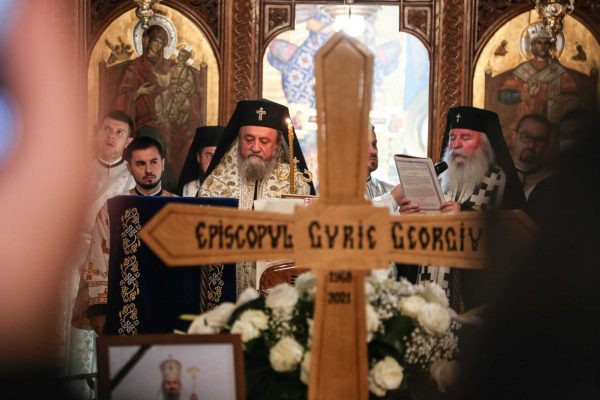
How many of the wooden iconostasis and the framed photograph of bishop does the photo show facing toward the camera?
2

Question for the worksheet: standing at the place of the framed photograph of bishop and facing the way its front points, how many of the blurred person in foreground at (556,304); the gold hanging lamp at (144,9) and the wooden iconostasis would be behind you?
2

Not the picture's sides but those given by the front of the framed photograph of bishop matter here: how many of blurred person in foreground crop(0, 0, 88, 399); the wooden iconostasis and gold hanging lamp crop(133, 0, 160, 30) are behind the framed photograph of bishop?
2

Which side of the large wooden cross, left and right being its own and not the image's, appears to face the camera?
front

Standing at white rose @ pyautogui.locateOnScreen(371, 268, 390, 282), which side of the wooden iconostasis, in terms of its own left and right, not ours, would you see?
front

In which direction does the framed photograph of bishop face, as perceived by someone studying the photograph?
facing the viewer

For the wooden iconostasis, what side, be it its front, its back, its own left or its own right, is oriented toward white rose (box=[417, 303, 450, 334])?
front

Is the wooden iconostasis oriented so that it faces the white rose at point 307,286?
yes

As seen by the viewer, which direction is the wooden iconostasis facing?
toward the camera
